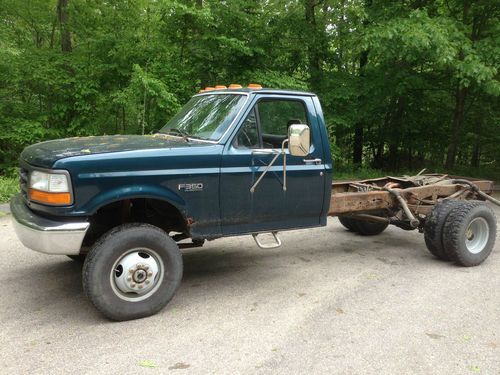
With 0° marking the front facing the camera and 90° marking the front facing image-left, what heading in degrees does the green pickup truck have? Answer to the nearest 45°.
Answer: approximately 45°
